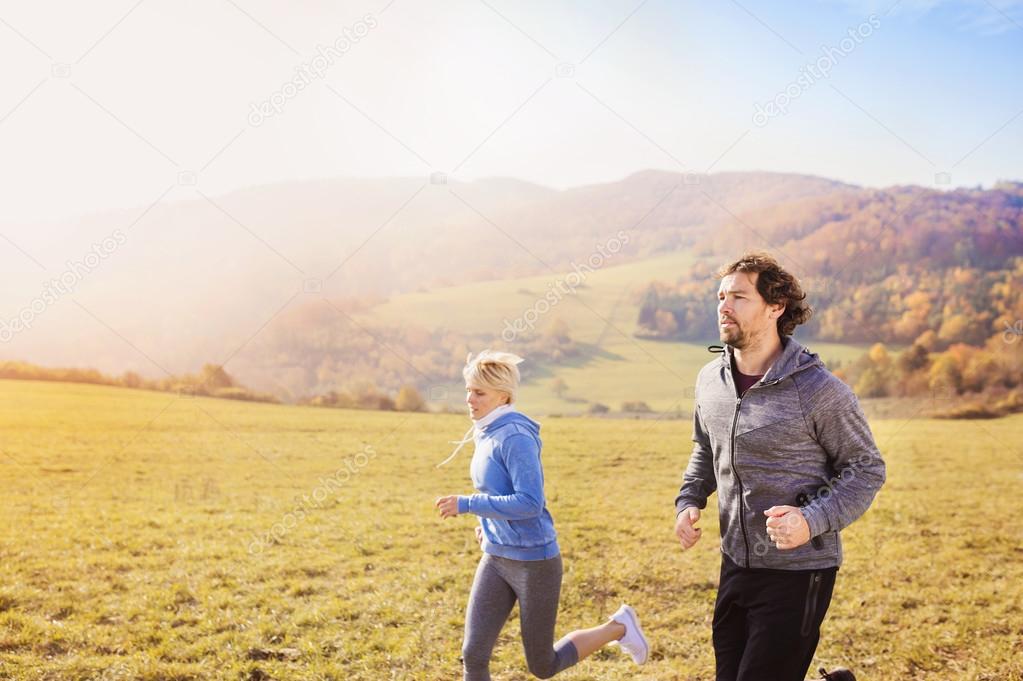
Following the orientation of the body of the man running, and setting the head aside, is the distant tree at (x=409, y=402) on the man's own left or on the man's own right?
on the man's own right

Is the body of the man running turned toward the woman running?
no

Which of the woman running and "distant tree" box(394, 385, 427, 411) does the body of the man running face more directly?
the woman running

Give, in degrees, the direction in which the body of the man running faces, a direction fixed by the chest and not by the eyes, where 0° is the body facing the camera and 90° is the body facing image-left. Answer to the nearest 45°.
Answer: approximately 45°

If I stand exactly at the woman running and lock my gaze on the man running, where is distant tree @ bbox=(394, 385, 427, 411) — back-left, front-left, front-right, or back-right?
back-left

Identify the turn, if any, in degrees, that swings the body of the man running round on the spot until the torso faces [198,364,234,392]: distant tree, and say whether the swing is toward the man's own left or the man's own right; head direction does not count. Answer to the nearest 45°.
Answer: approximately 90° to the man's own right

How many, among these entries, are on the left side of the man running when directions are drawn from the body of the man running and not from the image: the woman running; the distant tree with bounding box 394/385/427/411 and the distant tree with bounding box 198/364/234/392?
0

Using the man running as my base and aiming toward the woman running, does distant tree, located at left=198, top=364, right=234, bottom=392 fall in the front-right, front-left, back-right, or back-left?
front-right
